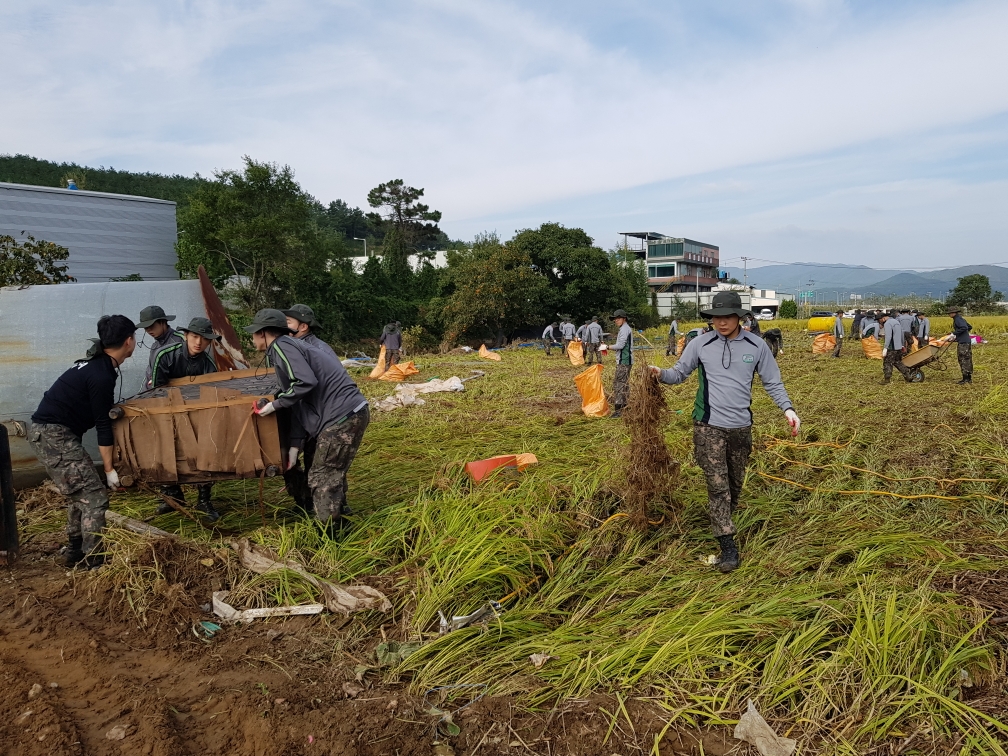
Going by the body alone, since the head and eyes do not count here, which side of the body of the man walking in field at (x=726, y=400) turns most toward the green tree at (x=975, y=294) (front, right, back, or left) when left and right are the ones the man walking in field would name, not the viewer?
back

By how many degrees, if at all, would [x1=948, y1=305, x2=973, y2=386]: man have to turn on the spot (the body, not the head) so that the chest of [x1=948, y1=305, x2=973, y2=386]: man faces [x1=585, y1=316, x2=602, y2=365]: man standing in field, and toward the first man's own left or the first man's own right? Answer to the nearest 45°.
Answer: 0° — they already face them

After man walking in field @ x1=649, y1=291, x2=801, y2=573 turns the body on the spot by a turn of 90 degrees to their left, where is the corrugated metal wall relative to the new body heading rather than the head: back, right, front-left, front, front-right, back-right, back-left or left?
back-left

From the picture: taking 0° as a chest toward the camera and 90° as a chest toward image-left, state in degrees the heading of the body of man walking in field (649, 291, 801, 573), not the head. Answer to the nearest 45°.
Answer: approximately 0°

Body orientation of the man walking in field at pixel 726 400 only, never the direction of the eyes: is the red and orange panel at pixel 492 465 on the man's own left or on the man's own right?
on the man's own right

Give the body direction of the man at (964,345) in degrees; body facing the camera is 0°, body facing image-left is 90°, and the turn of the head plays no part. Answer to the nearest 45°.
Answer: approximately 90°

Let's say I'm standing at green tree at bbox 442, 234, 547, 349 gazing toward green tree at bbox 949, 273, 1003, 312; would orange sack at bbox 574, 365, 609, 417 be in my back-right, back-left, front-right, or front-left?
back-right

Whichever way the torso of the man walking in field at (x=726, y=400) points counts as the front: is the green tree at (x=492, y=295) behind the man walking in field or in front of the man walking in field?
behind

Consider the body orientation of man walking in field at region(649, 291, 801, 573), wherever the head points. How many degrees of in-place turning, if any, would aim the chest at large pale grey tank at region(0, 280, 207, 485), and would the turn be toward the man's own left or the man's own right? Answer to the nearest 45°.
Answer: approximately 90° to the man's own right

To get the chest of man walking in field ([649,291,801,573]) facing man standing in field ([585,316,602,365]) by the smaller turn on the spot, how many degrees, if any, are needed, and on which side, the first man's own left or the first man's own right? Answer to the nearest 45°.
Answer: approximately 180°
